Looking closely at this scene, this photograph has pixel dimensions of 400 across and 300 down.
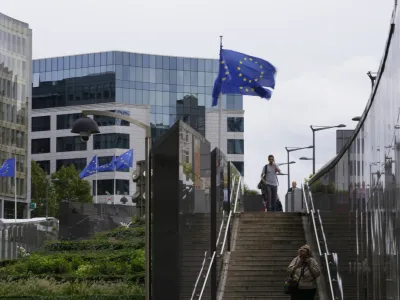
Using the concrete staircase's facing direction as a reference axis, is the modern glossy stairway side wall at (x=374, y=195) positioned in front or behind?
in front

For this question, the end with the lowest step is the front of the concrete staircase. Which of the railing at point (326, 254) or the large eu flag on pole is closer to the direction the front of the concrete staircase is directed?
the railing

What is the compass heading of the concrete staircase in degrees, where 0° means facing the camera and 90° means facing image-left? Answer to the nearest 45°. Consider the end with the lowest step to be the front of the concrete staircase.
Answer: approximately 0°

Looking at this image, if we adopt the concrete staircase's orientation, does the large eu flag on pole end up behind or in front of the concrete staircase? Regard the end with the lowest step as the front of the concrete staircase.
behind
